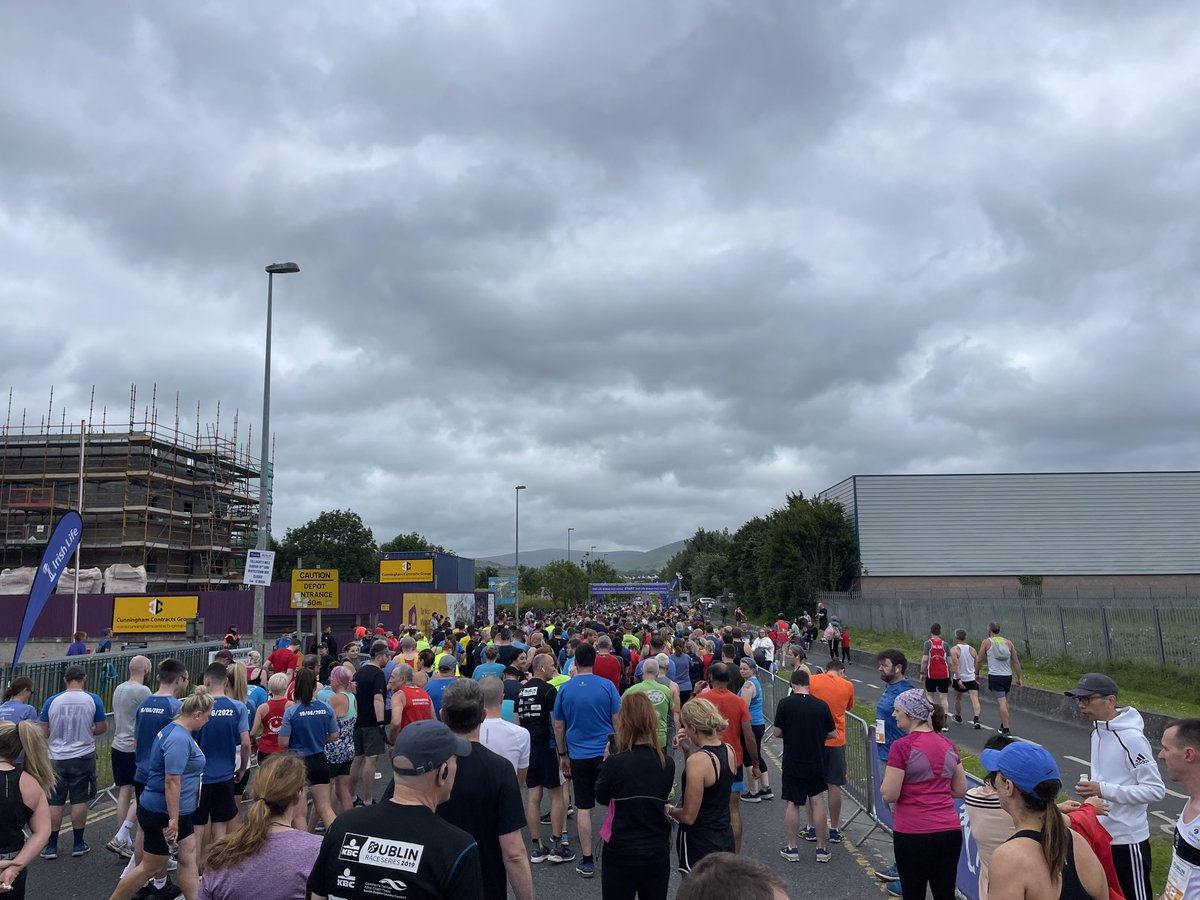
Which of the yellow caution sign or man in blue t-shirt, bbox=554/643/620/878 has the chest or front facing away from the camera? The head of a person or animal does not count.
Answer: the man in blue t-shirt

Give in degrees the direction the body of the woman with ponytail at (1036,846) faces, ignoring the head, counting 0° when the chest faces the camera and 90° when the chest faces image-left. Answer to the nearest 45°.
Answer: approximately 135°

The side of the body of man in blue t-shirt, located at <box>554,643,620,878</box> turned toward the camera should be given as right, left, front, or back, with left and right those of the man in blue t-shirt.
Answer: back

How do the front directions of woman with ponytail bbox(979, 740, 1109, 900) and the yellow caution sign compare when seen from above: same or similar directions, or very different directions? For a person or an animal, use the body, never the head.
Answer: very different directions

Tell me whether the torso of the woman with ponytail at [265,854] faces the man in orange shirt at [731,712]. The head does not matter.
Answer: yes

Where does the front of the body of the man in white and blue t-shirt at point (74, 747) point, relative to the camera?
away from the camera

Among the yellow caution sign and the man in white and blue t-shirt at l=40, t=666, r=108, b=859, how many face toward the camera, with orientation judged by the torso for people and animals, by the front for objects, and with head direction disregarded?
1

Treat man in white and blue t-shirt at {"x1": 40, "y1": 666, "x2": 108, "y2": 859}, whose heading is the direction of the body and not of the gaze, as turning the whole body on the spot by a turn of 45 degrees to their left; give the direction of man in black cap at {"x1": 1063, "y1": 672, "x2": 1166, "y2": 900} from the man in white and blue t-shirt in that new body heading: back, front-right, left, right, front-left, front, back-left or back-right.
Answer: back

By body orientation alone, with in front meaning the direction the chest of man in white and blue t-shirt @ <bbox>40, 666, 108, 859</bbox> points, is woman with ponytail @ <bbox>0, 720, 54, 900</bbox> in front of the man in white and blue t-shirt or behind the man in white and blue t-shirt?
behind
